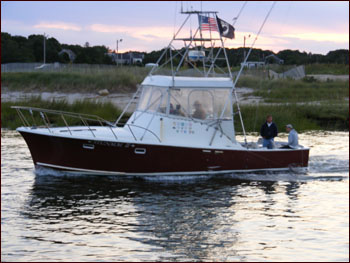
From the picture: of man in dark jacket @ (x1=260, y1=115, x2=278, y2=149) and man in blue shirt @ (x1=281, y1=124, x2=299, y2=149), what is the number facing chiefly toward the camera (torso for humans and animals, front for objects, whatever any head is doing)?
1

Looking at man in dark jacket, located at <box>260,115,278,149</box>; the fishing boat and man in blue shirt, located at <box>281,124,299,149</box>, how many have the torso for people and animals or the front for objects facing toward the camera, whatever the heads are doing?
1

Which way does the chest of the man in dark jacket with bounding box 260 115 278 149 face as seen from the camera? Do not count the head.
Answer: toward the camera

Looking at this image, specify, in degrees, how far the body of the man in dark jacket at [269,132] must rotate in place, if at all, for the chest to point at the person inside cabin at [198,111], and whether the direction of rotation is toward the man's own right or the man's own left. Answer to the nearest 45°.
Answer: approximately 45° to the man's own right

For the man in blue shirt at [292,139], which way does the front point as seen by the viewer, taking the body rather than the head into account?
to the viewer's left

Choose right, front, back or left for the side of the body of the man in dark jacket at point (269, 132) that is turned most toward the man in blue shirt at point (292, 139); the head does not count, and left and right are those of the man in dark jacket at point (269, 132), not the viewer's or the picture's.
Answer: left

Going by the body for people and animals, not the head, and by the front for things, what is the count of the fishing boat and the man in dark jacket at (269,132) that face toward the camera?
1

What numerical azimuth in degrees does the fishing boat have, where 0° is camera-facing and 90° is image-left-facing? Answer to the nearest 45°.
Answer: approximately 90°

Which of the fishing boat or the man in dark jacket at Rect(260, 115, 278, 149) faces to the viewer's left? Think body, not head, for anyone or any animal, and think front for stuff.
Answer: the fishing boat

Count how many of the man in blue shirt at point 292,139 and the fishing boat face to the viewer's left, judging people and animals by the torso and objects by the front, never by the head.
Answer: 2

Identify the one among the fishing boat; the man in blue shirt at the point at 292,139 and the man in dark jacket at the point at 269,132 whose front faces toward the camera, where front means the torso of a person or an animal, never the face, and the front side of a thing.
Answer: the man in dark jacket at the point at 269,132
